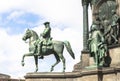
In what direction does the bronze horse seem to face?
to the viewer's left

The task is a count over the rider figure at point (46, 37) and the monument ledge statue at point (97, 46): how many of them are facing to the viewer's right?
0

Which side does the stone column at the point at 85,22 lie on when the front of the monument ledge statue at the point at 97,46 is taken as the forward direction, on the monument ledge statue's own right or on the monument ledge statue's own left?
on the monument ledge statue's own right

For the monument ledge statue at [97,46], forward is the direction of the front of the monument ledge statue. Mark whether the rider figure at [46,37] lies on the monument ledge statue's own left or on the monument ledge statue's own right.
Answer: on the monument ledge statue's own right

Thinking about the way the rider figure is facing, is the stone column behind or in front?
behind

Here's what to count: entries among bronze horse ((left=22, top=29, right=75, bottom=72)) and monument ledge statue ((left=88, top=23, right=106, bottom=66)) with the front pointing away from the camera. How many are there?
0

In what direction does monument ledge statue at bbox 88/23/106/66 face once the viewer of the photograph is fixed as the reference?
facing the viewer and to the left of the viewer

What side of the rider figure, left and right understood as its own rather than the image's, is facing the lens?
left

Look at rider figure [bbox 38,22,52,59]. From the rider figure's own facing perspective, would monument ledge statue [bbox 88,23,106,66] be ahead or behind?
behind
